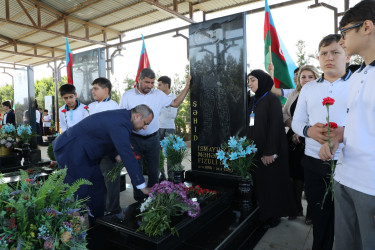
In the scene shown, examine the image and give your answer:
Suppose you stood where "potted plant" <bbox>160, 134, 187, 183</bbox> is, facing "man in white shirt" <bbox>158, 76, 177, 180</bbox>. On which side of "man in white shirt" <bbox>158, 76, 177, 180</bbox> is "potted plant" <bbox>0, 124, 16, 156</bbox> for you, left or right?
left

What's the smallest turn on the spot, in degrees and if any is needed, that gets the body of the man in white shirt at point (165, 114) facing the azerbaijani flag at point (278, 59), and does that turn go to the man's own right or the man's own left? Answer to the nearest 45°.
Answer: approximately 135° to the man's own left

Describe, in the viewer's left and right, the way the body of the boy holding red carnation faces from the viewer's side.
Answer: facing the viewer

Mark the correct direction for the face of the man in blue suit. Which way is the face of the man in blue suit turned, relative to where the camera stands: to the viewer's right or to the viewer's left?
to the viewer's right

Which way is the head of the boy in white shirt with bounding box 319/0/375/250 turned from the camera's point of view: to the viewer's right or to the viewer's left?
to the viewer's left

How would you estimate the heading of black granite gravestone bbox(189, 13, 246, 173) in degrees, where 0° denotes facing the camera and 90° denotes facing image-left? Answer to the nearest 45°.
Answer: approximately 45°

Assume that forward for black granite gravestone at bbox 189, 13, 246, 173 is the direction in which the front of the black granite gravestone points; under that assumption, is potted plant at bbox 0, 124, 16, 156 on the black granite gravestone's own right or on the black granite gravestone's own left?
on the black granite gravestone's own right

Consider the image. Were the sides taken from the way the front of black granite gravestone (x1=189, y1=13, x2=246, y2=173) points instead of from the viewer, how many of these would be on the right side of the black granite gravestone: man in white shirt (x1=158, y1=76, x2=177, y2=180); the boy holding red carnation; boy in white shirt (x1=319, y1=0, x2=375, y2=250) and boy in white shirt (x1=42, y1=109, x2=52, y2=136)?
2

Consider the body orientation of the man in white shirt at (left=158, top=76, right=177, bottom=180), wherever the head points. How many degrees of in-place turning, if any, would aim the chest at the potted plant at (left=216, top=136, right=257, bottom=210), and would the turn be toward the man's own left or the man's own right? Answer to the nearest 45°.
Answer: approximately 90° to the man's own left
